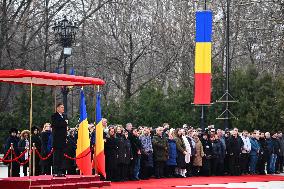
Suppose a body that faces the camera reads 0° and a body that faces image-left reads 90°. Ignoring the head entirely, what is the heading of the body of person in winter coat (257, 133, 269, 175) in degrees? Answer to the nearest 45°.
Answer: approximately 45°

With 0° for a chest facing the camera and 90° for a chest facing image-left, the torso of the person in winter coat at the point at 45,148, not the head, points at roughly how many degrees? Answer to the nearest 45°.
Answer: approximately 315°

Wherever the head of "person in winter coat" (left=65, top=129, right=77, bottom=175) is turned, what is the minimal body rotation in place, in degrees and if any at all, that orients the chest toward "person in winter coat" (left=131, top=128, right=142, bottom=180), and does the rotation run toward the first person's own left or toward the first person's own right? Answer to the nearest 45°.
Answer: approximately 90° to the first person's own left

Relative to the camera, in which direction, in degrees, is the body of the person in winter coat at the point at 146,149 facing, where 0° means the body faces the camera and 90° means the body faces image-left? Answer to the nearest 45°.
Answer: approximately 0°

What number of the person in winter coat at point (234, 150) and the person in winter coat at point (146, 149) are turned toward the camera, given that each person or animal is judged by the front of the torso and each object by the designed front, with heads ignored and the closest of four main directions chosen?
2

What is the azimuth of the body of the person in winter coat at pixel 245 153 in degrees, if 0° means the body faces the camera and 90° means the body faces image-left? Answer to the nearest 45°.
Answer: approximately 45°
